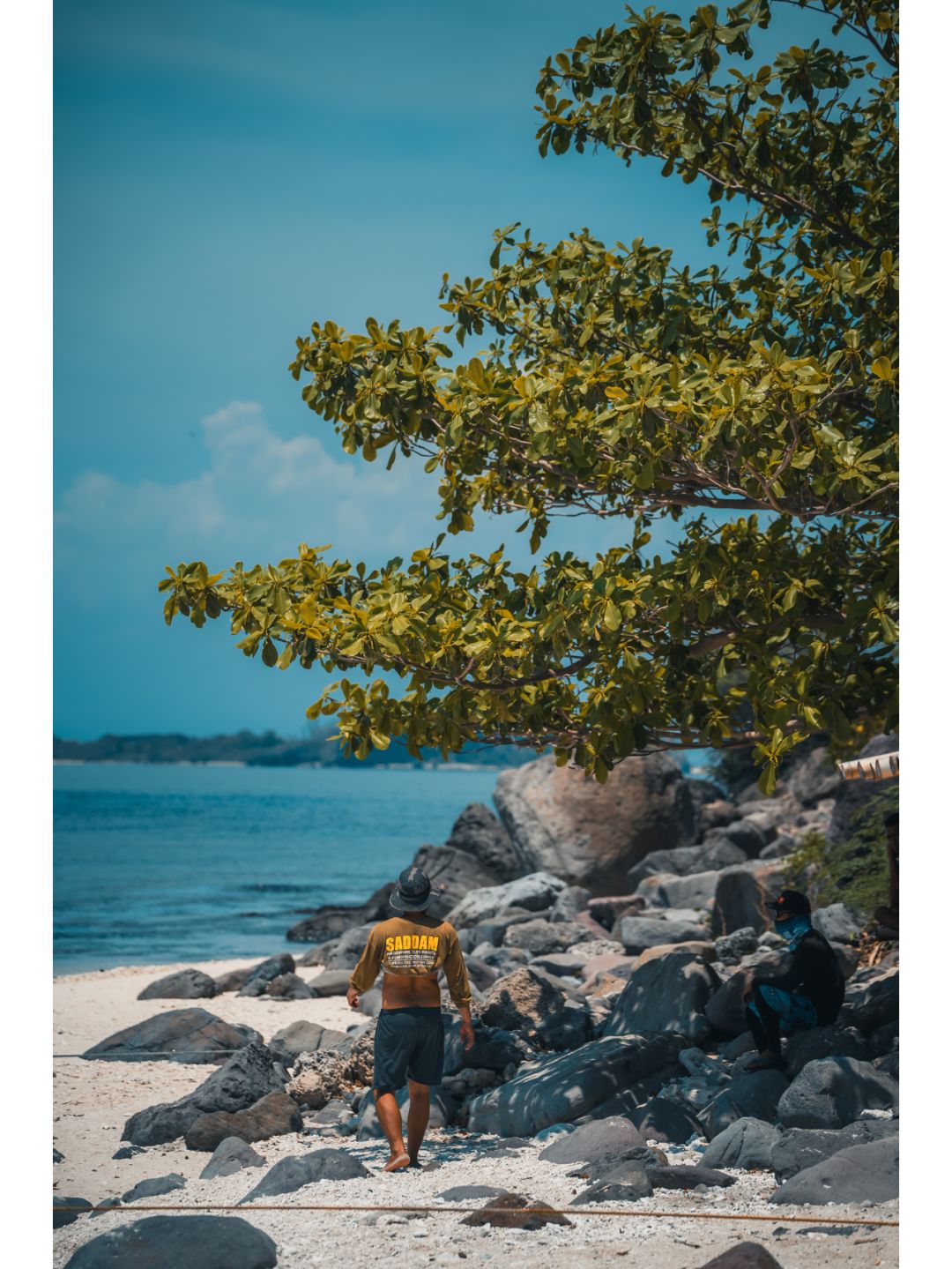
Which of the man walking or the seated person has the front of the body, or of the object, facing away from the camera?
the man walking

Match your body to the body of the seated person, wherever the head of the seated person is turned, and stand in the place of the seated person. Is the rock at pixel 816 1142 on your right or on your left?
on your left

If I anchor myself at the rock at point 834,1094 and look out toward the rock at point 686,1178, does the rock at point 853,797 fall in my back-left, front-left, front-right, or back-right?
back-right

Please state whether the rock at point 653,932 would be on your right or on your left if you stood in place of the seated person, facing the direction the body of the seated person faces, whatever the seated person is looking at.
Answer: on your right

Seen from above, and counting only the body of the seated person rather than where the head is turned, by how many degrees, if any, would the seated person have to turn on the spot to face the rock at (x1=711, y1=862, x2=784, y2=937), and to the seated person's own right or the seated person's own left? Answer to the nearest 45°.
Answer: approximately 90° to the seated person's own right

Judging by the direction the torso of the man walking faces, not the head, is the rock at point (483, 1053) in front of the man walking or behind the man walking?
in front

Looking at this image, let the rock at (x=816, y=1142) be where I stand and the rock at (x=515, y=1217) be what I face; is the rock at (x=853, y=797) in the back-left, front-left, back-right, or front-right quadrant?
back-right

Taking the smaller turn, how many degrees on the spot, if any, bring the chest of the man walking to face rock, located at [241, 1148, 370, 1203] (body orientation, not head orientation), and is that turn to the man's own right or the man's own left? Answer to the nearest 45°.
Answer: approximately 135° to the man's own left

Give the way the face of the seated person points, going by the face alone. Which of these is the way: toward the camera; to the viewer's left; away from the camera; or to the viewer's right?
to the viewer's left

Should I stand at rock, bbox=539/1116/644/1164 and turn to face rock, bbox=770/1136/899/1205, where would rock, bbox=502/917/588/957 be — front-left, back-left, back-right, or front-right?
back-left

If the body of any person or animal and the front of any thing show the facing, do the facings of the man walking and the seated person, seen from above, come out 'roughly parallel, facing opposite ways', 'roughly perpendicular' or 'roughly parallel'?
roughly perpendicular

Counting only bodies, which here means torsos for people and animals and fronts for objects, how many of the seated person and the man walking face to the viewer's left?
1

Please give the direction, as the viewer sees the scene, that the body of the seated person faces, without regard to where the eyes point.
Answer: to the viewer's left

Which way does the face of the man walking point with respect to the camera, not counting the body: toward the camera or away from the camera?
away from the camera

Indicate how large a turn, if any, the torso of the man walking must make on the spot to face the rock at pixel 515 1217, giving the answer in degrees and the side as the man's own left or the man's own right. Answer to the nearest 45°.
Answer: approximately 180°

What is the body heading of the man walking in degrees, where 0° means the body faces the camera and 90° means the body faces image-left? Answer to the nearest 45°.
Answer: approximately 180°

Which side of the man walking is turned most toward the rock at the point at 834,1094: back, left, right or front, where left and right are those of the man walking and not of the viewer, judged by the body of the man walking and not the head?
right
